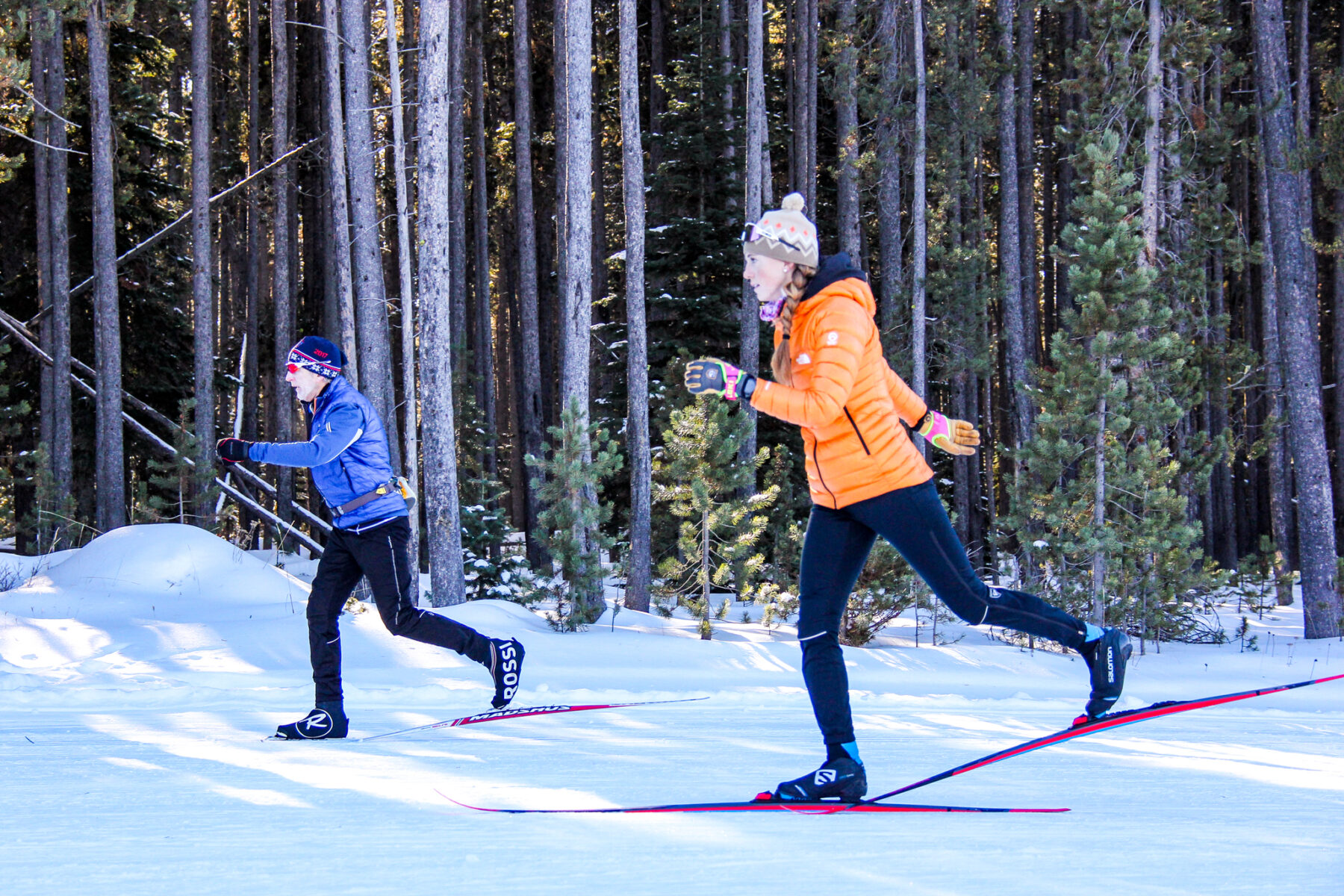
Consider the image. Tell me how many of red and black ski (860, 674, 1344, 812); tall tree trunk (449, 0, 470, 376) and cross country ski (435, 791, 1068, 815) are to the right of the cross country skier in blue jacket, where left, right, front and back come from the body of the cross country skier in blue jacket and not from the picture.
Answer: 1

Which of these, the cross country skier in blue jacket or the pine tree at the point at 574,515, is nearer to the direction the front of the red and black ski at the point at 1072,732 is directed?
the cross country skier in blue jacket

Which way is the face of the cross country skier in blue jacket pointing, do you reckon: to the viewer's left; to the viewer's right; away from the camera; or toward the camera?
to the viewer's left

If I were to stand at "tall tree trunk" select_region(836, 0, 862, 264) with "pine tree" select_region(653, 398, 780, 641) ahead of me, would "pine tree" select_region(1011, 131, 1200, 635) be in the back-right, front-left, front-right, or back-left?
front-left

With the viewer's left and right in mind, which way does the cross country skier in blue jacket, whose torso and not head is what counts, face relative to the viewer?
facing to the left of the viewer

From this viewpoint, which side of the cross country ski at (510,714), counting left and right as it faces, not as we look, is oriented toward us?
left

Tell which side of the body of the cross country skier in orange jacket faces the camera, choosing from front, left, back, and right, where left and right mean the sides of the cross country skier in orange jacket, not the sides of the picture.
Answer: left

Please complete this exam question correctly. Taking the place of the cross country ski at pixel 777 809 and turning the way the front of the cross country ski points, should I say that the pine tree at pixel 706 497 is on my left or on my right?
on my right

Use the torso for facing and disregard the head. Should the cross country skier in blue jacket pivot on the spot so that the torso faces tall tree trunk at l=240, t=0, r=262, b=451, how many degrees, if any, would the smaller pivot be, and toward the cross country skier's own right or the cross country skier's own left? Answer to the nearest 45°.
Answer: approximately 90° to the cross country skier's own right

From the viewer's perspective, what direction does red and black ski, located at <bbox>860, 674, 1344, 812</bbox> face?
to the viewer's left

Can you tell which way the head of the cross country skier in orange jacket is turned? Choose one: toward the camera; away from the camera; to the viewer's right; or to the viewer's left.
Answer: to the viewer's left

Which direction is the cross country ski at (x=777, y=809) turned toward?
to the viewer's left
